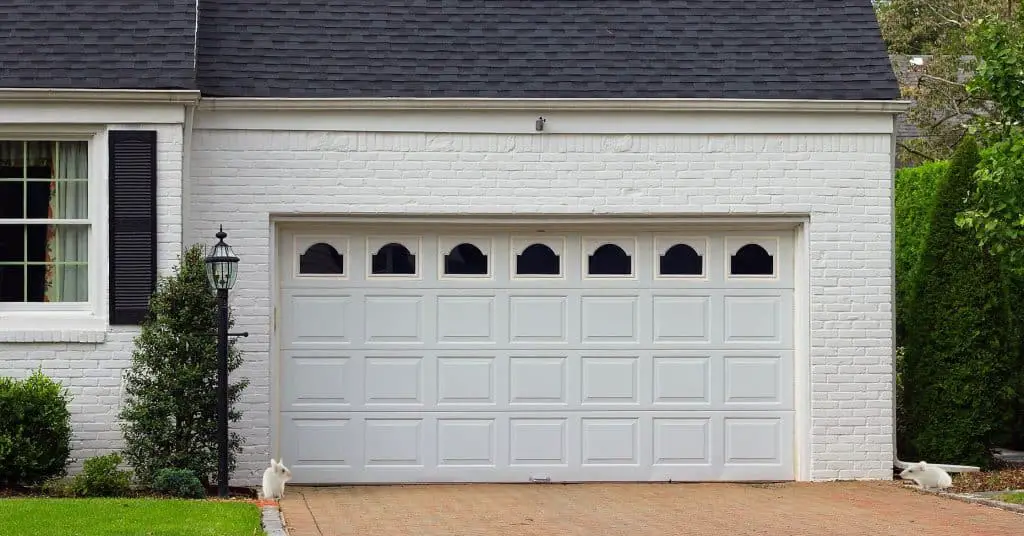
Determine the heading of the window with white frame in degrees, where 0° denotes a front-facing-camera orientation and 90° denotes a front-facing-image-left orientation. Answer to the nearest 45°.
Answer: approximately 0°

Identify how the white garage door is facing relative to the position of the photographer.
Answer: facing the viewer

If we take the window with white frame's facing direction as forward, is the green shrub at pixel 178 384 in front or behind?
in front

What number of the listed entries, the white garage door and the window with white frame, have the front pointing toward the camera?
2

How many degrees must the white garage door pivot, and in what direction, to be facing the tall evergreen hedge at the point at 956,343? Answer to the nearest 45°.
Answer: approximately 90° to its left

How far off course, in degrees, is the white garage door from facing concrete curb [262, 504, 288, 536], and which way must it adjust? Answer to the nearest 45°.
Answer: approximately 45° to its right

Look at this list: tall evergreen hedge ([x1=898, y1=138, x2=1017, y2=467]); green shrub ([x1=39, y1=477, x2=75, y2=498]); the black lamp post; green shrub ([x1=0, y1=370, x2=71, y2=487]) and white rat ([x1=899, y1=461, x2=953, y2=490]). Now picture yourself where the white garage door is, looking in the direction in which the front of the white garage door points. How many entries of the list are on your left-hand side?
2

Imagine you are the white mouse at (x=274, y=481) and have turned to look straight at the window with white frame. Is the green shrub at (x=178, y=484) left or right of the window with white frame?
left

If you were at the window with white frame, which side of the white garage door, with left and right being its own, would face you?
right

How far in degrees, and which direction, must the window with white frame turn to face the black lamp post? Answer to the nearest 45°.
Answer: approximately 45° to its left

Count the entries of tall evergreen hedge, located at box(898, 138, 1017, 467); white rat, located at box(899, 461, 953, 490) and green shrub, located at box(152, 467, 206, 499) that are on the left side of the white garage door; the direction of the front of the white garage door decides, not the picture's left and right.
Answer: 2

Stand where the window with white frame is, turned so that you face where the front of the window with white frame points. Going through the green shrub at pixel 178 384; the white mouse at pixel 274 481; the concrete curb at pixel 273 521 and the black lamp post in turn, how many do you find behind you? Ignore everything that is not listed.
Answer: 0

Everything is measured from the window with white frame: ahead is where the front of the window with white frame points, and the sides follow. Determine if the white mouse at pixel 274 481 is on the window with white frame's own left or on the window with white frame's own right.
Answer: on the window with white frame's own left

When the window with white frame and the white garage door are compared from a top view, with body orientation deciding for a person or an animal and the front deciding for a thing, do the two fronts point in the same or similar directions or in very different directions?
same or similar directions
